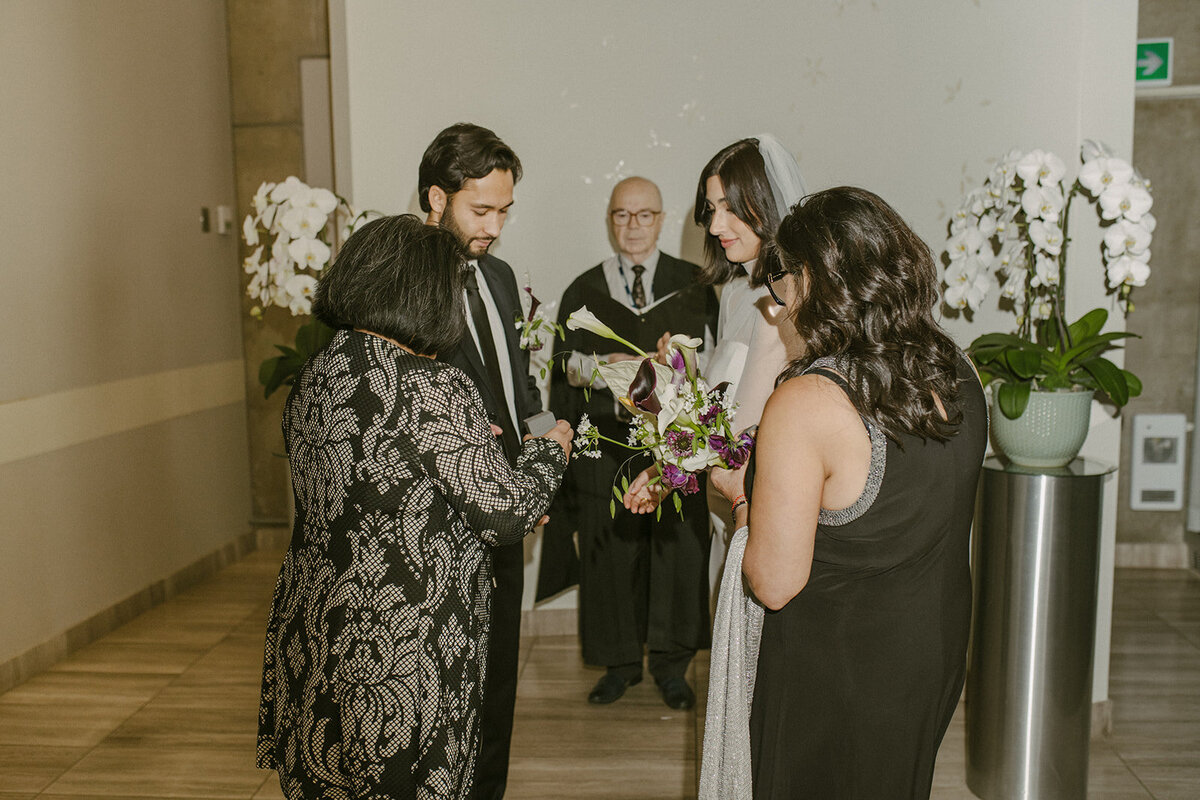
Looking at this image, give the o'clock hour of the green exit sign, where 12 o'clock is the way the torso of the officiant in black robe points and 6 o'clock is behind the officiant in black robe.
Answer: The green exit sign is roughly at 8 o'clock from the officiant in black robe.

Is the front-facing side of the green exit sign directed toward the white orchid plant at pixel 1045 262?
yes

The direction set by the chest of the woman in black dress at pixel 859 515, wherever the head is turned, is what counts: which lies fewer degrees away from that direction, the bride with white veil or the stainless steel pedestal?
the bride with white veil

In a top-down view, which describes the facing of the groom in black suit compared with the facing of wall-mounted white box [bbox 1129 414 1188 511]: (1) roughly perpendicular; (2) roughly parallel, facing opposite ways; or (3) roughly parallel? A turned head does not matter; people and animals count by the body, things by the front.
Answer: roughly perpendicular

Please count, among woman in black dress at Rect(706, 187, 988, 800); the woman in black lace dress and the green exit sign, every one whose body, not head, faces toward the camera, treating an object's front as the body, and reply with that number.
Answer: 1

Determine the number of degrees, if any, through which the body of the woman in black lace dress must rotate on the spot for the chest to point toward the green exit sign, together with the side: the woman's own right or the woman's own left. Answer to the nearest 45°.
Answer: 0° — they already face it

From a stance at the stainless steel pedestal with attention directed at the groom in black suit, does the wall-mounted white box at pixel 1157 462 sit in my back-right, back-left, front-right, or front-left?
back-right

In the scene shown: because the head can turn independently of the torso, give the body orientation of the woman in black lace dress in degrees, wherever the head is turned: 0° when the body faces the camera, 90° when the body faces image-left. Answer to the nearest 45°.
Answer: approximately 225°

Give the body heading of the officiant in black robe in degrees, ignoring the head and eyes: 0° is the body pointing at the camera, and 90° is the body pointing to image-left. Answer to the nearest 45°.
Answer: approximately 0°
